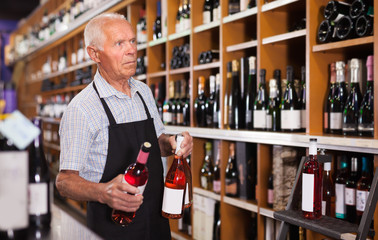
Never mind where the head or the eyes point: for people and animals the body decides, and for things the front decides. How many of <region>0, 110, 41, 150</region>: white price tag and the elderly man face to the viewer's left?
0

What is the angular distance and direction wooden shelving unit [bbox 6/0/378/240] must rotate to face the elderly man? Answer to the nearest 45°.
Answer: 0° — it already faces them

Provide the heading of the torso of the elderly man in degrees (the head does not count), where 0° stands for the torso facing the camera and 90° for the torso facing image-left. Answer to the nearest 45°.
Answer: approximately 315°

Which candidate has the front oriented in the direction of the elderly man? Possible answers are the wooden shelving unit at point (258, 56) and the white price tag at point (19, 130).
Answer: the wooden shelving unit

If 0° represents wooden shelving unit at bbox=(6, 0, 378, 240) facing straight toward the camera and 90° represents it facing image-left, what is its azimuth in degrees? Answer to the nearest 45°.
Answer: approximately 45°

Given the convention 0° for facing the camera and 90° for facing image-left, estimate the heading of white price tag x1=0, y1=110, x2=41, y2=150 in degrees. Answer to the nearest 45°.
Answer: approximately 0°

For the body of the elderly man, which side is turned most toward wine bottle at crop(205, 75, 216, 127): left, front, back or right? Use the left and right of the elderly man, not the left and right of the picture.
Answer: left

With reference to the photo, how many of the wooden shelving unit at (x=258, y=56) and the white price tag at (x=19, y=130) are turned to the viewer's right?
0

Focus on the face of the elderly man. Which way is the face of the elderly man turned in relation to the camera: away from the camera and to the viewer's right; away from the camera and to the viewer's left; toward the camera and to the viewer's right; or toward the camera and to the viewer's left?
toward the camera and to the viewer's right
